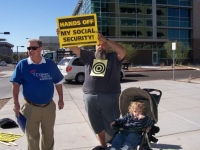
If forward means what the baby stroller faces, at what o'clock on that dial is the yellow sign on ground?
The yellow sign on ground is roughly at 2 o'clock from the baby stroller.

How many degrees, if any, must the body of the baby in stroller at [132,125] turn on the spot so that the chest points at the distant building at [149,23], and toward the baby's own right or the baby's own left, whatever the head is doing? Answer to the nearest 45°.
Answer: approximately 135° to the baby's own right

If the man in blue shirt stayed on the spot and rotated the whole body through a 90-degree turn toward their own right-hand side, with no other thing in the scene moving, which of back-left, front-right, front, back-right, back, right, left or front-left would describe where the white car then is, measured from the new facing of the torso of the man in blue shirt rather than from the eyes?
right

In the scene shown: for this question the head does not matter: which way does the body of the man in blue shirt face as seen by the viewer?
toward the camera

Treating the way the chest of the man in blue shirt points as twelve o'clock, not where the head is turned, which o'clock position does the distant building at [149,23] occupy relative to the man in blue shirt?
The distant building is roughly at 7 o'clock from the man in blue shirt.

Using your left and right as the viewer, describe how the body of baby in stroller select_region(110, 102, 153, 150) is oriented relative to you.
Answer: facing the viewer and to the left of the viewer

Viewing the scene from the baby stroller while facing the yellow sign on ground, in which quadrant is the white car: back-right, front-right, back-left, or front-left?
front-right
